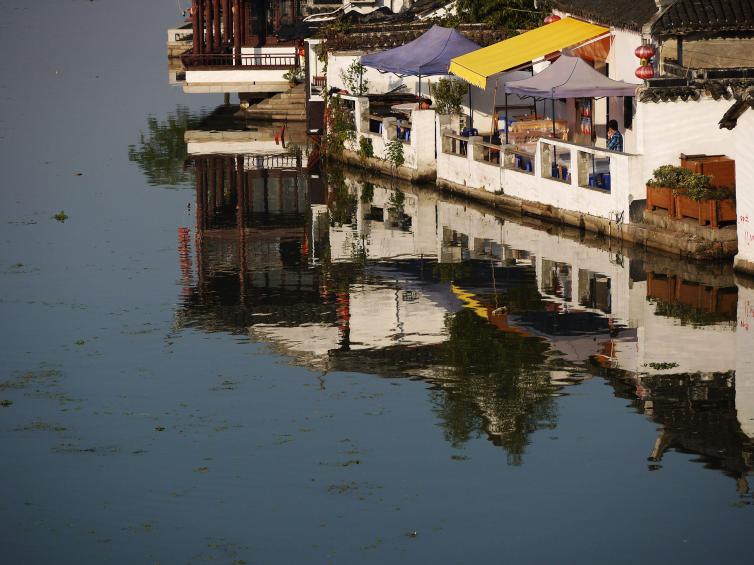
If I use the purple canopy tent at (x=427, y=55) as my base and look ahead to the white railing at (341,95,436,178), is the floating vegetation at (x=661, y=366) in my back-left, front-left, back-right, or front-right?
front-left

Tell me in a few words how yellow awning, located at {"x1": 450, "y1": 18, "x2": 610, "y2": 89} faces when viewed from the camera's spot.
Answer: facing the viewer and to the left of the viewer

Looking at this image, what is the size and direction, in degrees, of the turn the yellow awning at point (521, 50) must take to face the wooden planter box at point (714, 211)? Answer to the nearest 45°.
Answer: approximately 45° to its left

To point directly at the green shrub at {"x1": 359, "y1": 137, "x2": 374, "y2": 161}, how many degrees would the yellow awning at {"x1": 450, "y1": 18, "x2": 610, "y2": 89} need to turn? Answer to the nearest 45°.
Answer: approximately 90° to its right

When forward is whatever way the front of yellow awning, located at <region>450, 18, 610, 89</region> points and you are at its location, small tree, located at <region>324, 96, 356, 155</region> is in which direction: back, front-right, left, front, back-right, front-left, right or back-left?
right

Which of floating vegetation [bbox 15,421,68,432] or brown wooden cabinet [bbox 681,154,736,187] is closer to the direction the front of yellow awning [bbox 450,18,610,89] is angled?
the floating vegetation

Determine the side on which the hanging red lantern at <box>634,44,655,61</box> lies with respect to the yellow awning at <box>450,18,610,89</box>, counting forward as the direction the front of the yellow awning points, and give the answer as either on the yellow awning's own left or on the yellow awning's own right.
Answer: on the yellow awning's own left

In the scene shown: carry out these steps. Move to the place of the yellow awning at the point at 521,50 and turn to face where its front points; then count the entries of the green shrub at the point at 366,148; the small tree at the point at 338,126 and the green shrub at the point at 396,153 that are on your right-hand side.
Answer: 3

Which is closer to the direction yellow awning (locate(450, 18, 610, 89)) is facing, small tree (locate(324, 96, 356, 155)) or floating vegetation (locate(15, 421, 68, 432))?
the floating vegetation

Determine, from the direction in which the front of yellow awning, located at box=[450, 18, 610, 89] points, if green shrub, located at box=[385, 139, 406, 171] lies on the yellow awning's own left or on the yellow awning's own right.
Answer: on the yellow awning's own right

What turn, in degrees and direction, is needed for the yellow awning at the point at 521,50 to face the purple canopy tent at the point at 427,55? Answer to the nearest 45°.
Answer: approximately 90° to its right

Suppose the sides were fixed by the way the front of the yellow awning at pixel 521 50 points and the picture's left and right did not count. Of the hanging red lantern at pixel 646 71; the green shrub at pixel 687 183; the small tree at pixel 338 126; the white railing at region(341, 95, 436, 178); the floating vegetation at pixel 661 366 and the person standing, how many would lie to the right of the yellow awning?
2

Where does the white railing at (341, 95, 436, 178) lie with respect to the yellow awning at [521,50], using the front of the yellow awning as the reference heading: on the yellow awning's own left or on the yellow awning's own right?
on the yellow awning's own right

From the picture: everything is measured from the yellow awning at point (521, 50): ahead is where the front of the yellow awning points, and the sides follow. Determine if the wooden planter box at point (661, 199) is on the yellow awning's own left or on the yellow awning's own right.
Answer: on the yellow awning's own left
